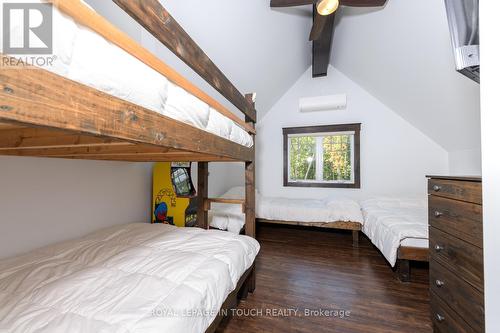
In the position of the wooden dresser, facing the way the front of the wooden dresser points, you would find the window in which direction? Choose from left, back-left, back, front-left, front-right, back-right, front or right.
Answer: right

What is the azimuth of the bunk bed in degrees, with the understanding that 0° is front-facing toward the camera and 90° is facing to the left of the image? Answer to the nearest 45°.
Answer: approximately 315°

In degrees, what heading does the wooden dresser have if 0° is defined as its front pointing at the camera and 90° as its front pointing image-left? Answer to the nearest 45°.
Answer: approximately 45°

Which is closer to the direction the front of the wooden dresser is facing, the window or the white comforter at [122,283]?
the white comforter

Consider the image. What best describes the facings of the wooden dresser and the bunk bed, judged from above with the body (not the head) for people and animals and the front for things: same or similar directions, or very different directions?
very different directions

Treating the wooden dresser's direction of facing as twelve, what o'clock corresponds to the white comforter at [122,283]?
The white comforter is roughly at 12 o'clock from the wooden dresser.

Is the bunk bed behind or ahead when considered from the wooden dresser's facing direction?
ahead
